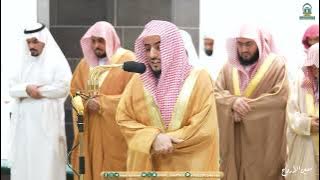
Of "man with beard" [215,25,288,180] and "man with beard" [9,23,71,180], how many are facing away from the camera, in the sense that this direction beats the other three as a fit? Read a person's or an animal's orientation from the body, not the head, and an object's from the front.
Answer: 0

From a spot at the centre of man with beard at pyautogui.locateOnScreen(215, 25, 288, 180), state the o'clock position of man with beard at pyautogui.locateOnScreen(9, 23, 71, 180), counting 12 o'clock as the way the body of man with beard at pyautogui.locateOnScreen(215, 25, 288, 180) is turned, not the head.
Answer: man with beard at pyautogui.locateOnScreen(9, 23, 71, 180) is roughly at 2 o'clock from man with beard at pyautogui.locateOnScreen(215, 25, 288, 180).

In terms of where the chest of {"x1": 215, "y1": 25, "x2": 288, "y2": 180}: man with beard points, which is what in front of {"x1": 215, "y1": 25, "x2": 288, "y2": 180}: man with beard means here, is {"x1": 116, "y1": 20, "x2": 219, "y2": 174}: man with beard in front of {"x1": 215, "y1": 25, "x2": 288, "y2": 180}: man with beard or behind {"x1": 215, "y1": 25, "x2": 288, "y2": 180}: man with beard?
in front

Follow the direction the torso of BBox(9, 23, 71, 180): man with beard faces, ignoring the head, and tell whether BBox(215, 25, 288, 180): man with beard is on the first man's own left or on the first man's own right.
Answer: on the first man's own left

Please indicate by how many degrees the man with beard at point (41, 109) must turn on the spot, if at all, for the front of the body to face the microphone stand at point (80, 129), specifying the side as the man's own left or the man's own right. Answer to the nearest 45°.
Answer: approximately 45° to the man's own left

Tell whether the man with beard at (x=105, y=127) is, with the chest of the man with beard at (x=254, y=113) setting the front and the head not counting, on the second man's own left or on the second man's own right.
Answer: on the second man's own right

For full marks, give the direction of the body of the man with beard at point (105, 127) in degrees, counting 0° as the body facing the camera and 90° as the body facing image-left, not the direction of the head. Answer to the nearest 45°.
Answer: approximately 45°

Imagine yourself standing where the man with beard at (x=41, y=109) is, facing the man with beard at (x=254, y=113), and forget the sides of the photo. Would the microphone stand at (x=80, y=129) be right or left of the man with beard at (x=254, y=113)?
right
